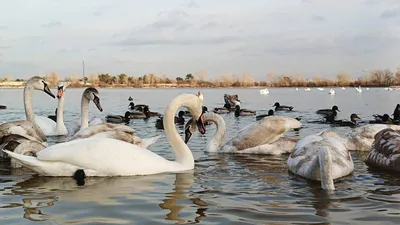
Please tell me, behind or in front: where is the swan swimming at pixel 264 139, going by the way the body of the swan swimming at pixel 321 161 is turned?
behind

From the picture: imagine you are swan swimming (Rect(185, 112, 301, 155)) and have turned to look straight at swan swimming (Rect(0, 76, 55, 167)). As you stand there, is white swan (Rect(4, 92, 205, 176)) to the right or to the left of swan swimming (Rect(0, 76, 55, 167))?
left

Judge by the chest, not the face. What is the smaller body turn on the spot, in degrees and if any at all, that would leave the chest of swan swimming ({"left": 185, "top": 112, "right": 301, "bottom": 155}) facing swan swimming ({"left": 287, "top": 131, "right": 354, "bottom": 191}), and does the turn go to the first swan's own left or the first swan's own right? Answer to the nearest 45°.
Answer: approximately 90° to the first swan's own left

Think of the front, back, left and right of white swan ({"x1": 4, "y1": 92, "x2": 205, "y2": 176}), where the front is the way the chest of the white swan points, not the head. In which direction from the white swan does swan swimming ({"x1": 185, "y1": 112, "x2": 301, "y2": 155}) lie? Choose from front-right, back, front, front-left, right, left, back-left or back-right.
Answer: front-left

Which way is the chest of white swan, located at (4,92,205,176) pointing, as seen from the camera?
to the viewer's right

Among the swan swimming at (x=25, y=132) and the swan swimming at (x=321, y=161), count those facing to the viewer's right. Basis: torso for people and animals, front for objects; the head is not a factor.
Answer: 1

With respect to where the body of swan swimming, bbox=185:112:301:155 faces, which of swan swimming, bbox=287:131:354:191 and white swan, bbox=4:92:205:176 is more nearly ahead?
the white swan

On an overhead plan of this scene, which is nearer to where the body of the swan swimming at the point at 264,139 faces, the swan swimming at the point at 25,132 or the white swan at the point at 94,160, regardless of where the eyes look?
the swan swimming

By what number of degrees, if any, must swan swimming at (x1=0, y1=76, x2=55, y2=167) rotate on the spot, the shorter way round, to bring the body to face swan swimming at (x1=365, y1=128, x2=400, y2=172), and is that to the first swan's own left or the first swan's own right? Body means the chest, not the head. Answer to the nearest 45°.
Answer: approximately 45° to the first swan's own right

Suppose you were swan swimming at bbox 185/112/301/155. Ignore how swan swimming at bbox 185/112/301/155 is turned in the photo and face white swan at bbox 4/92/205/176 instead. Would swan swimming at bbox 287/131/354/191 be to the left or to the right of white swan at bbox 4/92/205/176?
left

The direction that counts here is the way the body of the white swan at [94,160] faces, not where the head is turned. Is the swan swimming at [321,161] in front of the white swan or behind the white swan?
in front

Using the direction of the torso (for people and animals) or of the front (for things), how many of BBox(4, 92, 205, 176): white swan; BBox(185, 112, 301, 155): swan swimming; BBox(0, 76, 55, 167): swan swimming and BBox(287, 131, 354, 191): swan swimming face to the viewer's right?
2

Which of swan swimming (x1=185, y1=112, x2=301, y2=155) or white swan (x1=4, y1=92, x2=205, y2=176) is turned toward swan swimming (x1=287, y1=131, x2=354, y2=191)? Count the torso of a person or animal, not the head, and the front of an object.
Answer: the white swan

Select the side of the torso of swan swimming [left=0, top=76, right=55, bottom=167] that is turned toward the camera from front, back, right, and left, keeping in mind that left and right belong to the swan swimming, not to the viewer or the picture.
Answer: right

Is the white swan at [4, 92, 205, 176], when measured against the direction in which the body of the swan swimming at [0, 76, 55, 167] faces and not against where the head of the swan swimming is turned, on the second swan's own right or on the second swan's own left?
on the second swan's own right

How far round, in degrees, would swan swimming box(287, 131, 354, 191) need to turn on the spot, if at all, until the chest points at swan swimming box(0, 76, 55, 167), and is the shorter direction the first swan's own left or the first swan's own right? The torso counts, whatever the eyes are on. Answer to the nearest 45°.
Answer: approximately 90° to the first swan's own right

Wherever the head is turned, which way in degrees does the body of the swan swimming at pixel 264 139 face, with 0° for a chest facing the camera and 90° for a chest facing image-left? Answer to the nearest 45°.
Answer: approximately 90°
